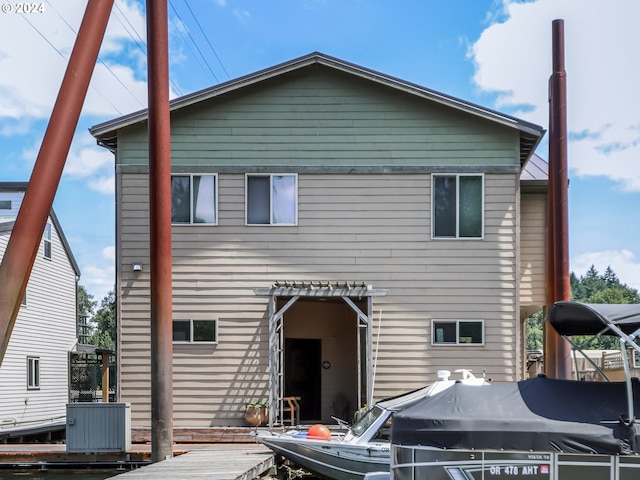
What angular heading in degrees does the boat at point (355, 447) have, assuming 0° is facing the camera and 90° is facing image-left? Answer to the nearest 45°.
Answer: approximately 90°

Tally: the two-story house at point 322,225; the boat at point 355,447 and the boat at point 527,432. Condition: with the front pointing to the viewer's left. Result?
2

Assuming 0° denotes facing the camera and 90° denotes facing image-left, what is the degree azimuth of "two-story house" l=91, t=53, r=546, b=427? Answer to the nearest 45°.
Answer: approximately 0°

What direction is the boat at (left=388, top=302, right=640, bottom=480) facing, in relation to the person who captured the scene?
facing to the left of the viewer

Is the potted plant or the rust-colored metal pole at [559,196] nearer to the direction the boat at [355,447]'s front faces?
the potted plant

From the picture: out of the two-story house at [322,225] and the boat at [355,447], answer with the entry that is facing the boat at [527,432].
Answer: the two-story house

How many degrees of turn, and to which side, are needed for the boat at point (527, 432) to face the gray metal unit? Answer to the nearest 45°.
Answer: approximately 45° to its right

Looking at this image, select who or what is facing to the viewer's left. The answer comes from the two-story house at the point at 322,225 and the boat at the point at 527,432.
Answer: the boat

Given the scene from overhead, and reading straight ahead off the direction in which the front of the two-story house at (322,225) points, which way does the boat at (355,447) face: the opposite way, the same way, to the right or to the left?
to the right
